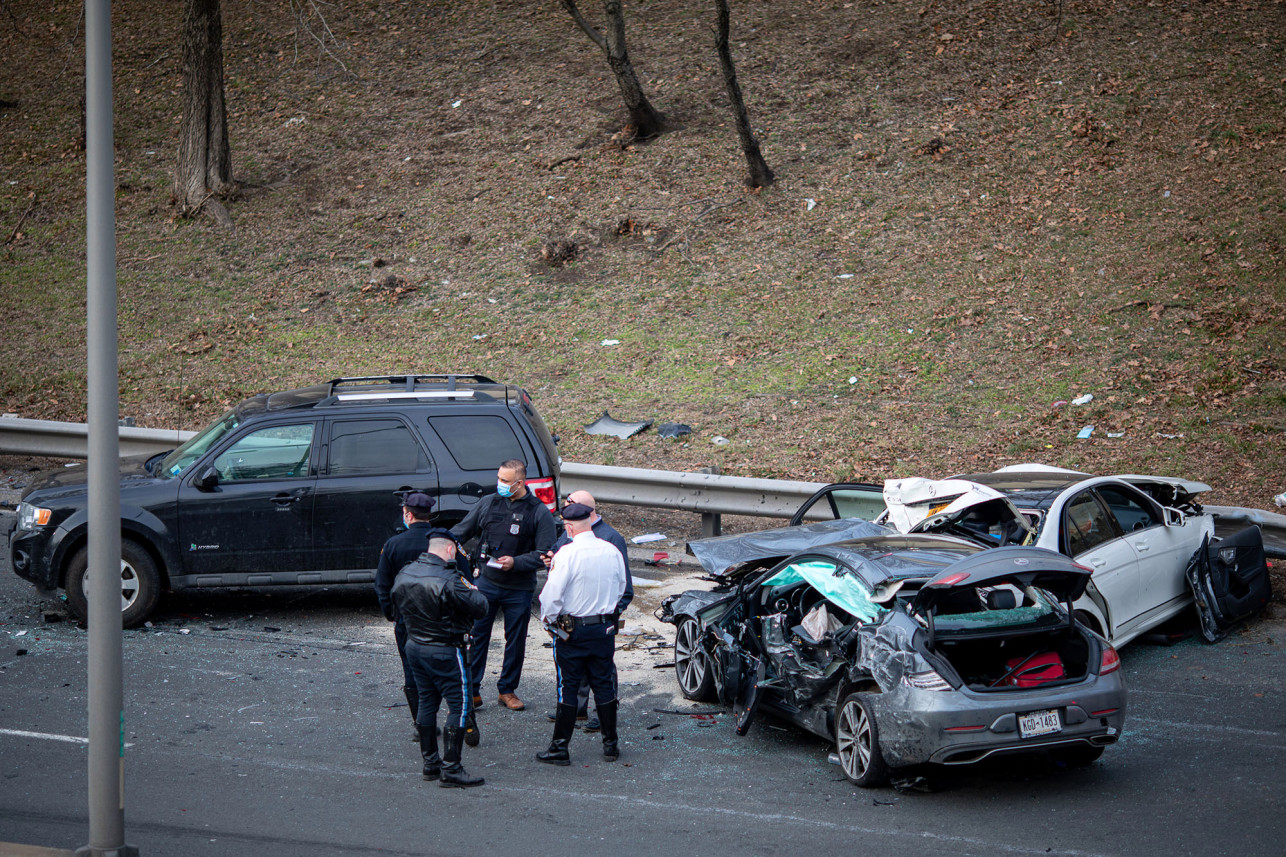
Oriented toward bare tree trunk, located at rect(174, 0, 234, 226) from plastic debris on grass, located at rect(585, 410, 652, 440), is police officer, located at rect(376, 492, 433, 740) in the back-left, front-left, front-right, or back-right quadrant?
back-left

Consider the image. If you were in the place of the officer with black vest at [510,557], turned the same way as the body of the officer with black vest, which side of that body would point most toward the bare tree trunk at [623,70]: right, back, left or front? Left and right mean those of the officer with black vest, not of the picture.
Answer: back

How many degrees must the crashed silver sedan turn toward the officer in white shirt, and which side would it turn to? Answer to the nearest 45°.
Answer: approximately 45° to its left

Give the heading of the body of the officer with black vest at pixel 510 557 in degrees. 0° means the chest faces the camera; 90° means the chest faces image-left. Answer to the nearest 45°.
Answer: approximately 0°

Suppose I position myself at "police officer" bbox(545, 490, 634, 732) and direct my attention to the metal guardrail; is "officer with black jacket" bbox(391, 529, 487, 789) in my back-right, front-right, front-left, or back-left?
back-left

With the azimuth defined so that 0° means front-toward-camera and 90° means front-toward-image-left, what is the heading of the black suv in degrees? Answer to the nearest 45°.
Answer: approximately 90°

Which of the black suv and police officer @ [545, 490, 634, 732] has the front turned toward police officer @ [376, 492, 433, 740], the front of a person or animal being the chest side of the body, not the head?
police officer @ [545, 490, 634, 732]

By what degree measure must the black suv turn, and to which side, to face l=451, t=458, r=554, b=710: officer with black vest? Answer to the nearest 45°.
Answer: approximately 135° to its left

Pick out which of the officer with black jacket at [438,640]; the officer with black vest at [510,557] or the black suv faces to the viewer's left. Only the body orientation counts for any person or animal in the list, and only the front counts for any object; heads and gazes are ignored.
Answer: the black suv
